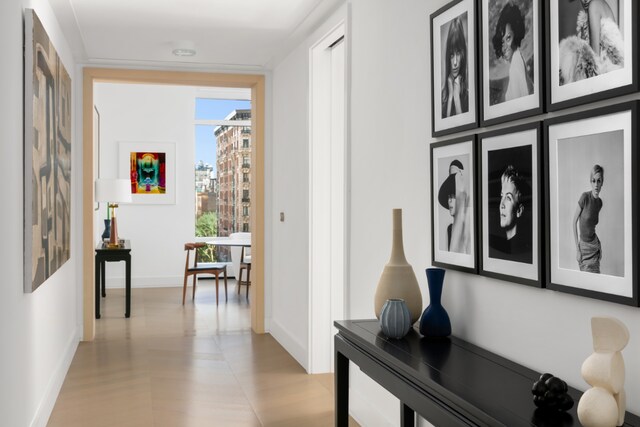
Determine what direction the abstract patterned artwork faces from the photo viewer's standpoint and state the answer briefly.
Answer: facing to the right of the viewer

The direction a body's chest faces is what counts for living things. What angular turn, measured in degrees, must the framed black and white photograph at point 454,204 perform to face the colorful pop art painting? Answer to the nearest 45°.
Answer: approximately 90° to its right

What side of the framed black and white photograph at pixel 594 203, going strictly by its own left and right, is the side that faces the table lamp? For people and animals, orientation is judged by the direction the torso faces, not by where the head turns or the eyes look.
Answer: right

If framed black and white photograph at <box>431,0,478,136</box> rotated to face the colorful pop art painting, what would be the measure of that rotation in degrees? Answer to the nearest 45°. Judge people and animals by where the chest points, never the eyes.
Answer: approximately 90° to its right

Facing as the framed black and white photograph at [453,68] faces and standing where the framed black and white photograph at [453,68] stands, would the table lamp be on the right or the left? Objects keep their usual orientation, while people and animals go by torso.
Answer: on its right

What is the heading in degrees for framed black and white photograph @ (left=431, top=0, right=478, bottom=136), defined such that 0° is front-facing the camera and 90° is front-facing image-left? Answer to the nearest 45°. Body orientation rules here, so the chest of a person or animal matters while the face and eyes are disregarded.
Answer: approximately 45°

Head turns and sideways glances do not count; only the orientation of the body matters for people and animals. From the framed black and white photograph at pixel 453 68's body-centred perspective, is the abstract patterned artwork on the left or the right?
on its right

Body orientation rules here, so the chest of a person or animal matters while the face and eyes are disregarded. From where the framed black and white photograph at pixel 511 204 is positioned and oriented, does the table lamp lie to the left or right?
on its right

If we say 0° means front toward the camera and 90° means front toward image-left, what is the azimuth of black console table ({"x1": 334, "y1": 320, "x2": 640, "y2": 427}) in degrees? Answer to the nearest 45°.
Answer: approximately 45°
